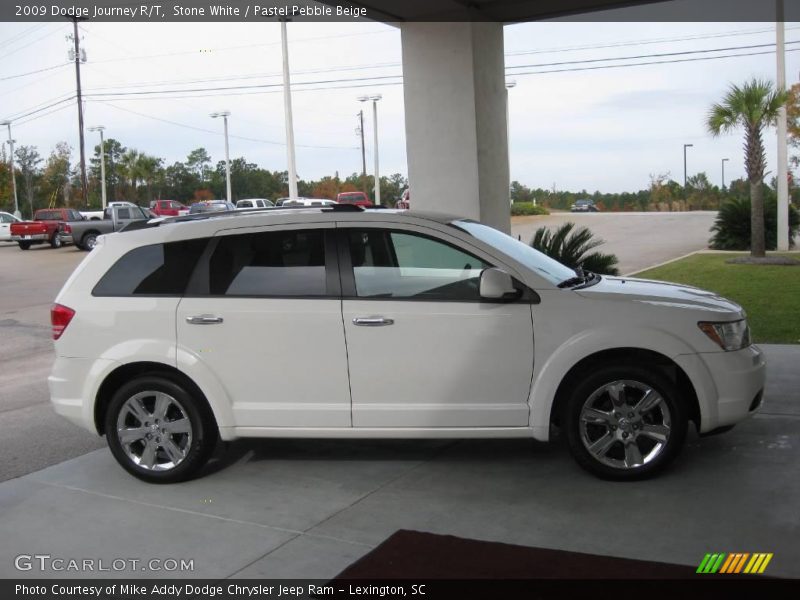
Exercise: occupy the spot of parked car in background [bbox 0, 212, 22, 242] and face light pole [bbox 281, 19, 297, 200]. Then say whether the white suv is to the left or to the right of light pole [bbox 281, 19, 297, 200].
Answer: right

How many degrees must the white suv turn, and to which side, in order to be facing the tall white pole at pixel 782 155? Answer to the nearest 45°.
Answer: approximately 45° to its left

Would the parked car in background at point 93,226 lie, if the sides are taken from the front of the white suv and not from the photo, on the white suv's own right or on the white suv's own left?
on the white suv's own left

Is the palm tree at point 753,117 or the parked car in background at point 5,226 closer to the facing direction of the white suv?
the palm tree

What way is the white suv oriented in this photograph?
to the viewer's right

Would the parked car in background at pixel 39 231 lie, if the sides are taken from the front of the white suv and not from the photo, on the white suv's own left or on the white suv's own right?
on the white suv's own left
